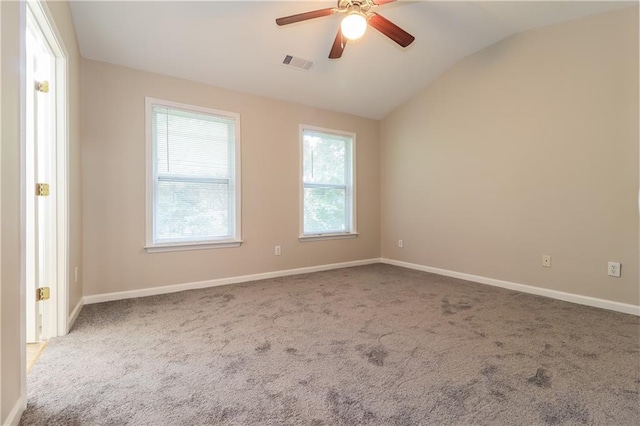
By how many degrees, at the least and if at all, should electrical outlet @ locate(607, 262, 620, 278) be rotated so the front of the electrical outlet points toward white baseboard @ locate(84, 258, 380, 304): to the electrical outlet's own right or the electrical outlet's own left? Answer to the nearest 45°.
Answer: approximately 45° to the electrical outlet's own right

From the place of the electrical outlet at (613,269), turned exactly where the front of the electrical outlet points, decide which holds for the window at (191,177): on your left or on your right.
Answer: on your right

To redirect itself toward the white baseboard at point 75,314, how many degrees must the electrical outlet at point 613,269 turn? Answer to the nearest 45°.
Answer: approximately 45° to its right

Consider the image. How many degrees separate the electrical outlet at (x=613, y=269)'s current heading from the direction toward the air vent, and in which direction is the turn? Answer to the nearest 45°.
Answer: approximately 45° to its right

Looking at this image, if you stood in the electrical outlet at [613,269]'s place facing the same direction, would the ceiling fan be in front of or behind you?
in front

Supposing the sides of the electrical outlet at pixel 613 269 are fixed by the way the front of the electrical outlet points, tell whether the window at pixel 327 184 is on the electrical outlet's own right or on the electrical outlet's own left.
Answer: on the electrical outlet's own right

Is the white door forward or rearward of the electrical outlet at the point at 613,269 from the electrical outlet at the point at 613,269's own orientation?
forward

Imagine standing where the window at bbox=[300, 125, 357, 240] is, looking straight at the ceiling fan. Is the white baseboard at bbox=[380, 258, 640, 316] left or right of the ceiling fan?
left

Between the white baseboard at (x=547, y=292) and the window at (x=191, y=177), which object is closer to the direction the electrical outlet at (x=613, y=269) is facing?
the window
